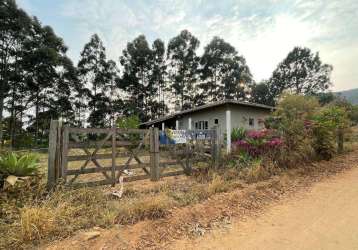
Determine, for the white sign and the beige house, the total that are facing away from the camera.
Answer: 0

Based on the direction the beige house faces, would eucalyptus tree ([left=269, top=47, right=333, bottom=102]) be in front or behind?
behind

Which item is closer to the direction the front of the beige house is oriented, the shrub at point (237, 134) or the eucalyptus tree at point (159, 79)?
the shrub

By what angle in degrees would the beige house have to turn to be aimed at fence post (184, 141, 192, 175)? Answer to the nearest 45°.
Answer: approximately 45° to its left

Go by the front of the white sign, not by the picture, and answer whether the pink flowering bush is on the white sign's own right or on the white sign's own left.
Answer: on the white sign's own left

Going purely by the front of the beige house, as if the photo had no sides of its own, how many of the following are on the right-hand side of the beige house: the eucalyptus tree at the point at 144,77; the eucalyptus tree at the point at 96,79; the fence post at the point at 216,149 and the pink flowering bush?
2

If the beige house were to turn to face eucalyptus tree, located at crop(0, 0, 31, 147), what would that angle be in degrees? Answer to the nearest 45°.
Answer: approximately 45° to its right

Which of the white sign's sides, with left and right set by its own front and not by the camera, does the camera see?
front

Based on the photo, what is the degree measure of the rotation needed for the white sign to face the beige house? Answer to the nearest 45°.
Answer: approximately 135° to its left

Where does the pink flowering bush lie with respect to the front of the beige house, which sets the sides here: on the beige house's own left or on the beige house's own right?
on the beige house's own left

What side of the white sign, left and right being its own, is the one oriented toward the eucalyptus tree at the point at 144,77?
back

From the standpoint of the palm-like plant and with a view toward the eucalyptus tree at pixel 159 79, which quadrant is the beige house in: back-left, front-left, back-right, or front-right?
front-right

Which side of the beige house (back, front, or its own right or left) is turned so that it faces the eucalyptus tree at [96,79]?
right

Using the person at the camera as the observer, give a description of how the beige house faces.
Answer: facing the viewer and to the left of the viewer

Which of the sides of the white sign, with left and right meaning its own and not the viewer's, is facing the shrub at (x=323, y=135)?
left

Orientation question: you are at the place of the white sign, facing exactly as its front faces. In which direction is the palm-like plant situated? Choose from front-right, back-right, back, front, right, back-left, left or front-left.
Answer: front-right
